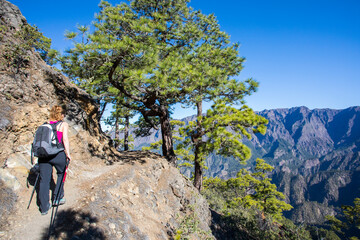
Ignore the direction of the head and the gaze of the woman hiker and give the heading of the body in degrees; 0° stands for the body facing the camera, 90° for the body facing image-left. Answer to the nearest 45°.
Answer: approximately 225°

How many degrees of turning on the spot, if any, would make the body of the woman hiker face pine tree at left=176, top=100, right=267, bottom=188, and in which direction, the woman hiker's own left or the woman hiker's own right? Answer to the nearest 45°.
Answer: approximately 45° to the woman hiker's own right
